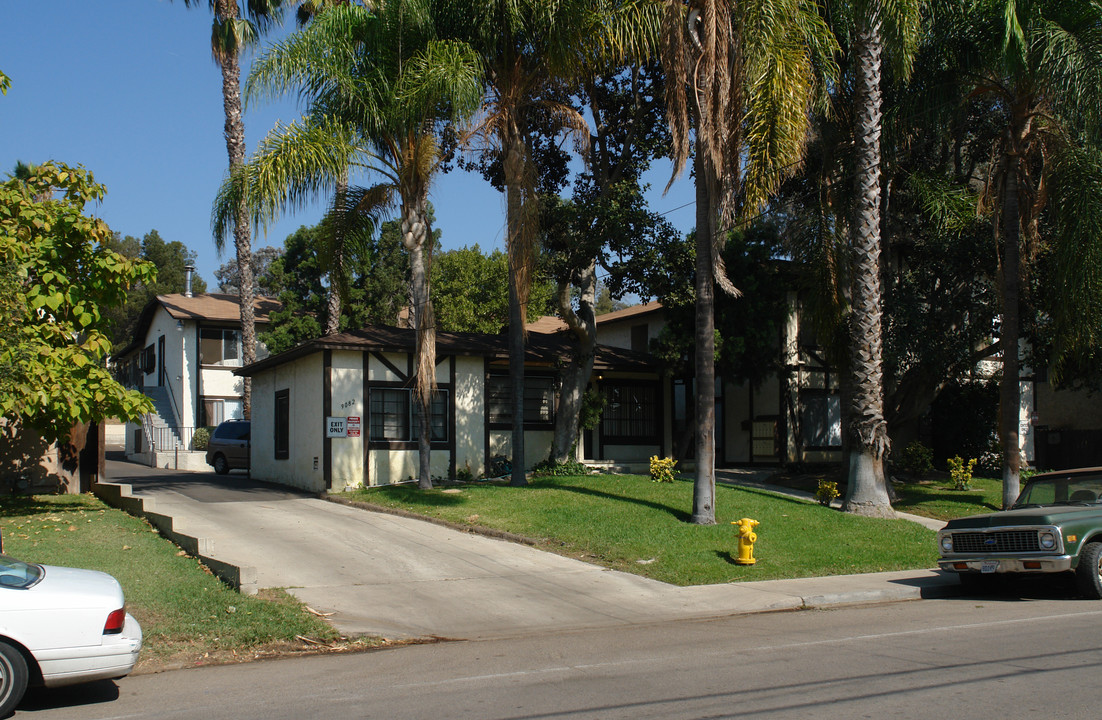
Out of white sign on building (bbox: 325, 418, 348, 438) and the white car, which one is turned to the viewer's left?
the white car

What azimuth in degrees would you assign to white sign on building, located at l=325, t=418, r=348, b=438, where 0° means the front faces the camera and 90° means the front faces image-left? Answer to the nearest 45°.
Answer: approximately 0°

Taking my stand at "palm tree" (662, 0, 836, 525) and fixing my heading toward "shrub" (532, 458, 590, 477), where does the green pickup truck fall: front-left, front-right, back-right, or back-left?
back-right

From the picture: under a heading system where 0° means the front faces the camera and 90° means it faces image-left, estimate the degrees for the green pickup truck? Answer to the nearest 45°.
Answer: approximately 45°

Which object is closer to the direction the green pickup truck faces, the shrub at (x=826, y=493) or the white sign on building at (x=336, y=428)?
the white sign on building

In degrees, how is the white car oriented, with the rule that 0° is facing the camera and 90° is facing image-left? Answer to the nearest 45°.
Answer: approximately 90°

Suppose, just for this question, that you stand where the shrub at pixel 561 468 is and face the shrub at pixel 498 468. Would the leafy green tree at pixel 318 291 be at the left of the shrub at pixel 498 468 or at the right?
right

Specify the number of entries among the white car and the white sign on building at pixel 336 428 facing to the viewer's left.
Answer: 1
